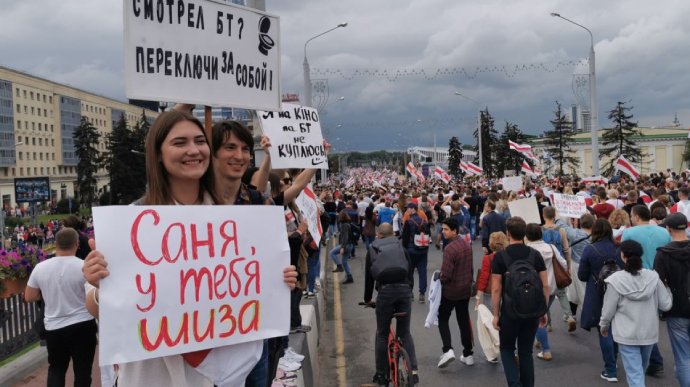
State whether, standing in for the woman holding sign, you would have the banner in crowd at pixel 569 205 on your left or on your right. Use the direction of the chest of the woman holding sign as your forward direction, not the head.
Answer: on your left

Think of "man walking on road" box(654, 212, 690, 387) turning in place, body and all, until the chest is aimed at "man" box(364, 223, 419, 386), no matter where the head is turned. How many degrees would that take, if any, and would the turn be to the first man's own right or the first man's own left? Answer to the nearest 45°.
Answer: approximately 90° to the first man's own left

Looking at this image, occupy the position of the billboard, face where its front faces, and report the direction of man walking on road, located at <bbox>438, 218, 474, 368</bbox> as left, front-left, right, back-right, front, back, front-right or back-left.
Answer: front

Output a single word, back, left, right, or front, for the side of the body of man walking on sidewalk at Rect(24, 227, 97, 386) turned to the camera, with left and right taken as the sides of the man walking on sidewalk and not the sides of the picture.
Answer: back

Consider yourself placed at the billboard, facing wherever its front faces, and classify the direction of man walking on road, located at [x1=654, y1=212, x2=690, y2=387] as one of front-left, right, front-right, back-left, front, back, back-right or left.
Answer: front

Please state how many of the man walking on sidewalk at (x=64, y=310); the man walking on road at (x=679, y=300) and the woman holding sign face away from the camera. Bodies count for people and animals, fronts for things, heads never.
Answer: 2

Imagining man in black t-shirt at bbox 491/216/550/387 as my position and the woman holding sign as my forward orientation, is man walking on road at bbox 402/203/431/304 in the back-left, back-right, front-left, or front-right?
back-right

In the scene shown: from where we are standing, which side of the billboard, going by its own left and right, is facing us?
front

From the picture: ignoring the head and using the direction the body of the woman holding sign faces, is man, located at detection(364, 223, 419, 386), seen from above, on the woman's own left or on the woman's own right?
on the woman's own left

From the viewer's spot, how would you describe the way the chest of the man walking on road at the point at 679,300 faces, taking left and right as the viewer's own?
facing away from the viewer

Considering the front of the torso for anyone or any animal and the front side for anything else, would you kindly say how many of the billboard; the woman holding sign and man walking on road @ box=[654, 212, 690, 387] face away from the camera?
1

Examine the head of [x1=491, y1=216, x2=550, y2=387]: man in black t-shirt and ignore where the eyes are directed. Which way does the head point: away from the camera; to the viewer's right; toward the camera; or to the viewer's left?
away from the camera

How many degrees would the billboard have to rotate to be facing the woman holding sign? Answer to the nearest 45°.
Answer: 0° — it already faces them

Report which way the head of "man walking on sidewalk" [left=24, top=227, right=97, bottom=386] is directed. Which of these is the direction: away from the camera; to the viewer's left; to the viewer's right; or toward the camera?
away from the camera

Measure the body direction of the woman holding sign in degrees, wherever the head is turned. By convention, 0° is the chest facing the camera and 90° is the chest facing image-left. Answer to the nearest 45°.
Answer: approximately 315°
